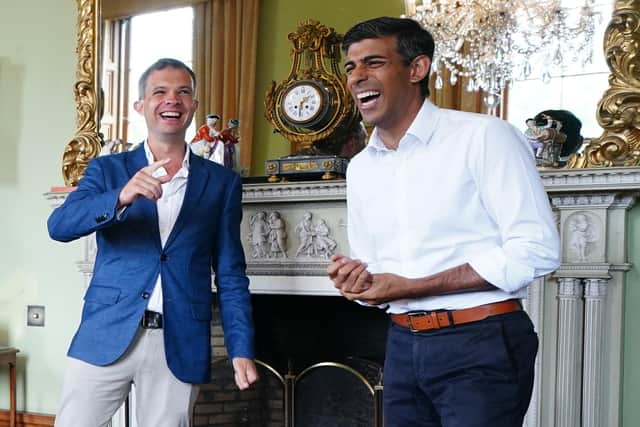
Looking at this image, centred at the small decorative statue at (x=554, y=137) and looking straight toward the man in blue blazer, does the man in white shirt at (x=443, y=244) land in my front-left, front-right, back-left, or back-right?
front-left

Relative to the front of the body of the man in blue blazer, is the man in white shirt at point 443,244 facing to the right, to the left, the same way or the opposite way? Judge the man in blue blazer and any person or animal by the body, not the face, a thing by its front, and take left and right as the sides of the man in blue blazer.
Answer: to the right

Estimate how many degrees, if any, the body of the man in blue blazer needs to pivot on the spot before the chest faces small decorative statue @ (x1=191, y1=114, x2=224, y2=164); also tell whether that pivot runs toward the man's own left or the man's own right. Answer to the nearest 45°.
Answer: approximately 180°

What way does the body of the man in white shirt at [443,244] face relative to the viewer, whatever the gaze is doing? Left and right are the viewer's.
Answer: facing the viewer and to the left of the viewer

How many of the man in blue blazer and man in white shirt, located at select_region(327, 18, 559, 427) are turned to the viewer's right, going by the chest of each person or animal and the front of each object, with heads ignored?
0

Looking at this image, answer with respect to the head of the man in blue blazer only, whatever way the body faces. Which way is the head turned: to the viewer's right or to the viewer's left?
to the viewer's right

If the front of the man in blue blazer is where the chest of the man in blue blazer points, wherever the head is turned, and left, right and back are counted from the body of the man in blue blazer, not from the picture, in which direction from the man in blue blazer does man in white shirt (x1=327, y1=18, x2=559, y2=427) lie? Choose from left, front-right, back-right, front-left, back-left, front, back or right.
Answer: front-left

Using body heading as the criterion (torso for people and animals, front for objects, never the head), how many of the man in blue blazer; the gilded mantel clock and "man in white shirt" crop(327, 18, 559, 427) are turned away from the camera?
0

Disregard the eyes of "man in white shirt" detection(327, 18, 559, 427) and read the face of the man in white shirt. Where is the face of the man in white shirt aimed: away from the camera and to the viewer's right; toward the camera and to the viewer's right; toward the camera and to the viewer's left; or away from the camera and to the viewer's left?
toward the camera and to the viewer's left

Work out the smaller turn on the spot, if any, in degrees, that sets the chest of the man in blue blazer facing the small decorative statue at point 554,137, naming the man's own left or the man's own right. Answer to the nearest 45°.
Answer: approximately 90° to the man's own left

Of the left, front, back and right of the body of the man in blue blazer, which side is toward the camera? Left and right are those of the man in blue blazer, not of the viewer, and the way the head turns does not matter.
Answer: front

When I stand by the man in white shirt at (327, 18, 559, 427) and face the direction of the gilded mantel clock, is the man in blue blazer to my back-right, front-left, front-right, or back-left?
front-left

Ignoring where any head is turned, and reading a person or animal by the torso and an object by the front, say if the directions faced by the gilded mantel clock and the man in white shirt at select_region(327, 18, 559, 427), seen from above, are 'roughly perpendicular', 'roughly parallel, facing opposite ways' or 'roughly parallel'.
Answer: roughly parallel

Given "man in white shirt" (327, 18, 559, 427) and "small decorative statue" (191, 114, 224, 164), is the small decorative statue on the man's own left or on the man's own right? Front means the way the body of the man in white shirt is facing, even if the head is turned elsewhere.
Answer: on the man's own right

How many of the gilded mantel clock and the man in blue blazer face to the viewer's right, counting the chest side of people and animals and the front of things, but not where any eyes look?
0
